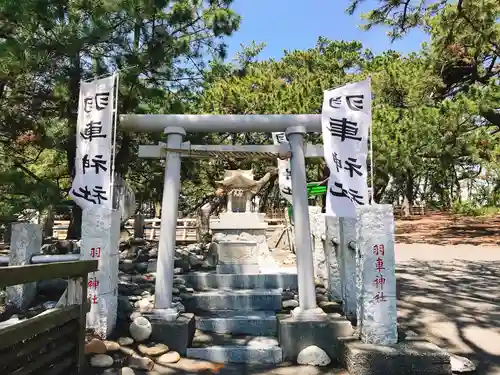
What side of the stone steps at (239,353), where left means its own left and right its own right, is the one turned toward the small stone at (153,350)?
right

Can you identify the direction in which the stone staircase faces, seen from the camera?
facing the viewer

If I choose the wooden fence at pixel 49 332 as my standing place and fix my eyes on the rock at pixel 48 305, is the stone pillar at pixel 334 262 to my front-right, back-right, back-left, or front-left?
front-right

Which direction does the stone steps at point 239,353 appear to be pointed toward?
toward the camera

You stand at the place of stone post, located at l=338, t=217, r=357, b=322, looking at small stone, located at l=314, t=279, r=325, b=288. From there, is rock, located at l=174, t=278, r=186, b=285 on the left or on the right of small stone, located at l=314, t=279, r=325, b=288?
left

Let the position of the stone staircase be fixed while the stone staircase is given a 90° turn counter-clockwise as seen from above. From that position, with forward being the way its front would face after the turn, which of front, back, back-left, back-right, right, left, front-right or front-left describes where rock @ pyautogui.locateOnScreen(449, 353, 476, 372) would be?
front-right
